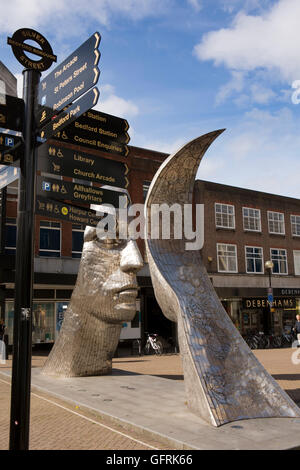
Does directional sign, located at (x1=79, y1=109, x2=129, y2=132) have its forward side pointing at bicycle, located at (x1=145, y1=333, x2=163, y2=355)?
no

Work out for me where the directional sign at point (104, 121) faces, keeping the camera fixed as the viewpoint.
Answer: facing the viewer

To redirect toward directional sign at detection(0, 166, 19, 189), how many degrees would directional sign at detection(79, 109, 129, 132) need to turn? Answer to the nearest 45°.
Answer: approximately 45° to its right

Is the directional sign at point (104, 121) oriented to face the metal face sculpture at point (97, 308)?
no
